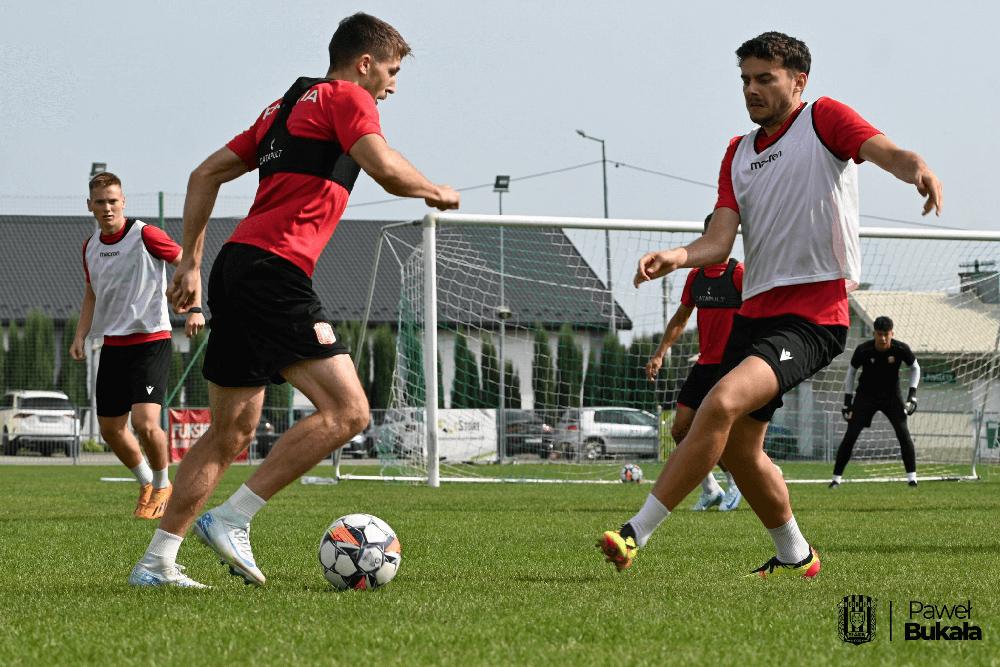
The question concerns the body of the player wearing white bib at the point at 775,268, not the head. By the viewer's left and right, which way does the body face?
facing the viewer and to the left of the viewer

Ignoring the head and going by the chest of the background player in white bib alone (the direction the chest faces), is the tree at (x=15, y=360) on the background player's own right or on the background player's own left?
on the background player's own right

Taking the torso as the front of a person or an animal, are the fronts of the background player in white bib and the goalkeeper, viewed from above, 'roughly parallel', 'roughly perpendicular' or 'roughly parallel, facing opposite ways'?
roughly parallel

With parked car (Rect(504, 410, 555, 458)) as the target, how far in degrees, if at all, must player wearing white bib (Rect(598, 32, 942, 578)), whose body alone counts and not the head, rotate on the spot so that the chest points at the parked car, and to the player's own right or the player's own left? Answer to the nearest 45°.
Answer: approximately 135° to the player's own right

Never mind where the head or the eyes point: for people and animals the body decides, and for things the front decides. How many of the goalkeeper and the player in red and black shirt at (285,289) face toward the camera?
1

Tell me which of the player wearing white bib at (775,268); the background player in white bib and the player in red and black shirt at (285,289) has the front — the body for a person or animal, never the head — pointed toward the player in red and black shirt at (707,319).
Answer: the player in red and black shirt at (285,289)

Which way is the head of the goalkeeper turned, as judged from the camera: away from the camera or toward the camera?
toward the camera

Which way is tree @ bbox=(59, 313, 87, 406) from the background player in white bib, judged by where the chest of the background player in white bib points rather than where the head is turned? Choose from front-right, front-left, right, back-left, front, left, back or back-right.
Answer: back-right

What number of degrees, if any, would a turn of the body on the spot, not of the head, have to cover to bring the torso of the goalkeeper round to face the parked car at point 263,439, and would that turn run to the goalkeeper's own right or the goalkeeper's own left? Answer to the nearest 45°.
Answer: approximately 135° to the goalkeeper's own right

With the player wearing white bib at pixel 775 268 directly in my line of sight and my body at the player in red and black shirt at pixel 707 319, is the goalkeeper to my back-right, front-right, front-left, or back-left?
back-left

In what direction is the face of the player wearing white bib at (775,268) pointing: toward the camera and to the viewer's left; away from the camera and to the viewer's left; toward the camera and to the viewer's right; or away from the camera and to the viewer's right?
toward the camera and to the viewer's left

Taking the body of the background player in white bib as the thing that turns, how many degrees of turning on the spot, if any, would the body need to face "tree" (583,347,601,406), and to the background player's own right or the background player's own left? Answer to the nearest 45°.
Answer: approximately 180°

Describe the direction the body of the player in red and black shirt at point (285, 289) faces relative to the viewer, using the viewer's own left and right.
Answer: facing away from the viewer and to the right of the viewer

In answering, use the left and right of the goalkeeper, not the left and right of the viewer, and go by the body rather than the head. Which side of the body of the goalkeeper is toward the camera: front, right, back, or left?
front

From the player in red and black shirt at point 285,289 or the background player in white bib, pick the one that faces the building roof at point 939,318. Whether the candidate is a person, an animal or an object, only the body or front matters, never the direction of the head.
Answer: the player in red and black shirt

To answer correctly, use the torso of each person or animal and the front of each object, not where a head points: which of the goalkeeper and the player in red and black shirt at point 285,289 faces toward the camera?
the goalkeeper

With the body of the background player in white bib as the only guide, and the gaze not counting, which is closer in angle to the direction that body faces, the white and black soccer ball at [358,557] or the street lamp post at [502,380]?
the white and black soccer ball

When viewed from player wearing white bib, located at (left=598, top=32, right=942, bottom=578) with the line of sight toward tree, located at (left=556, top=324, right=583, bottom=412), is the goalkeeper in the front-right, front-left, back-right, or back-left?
front-right
